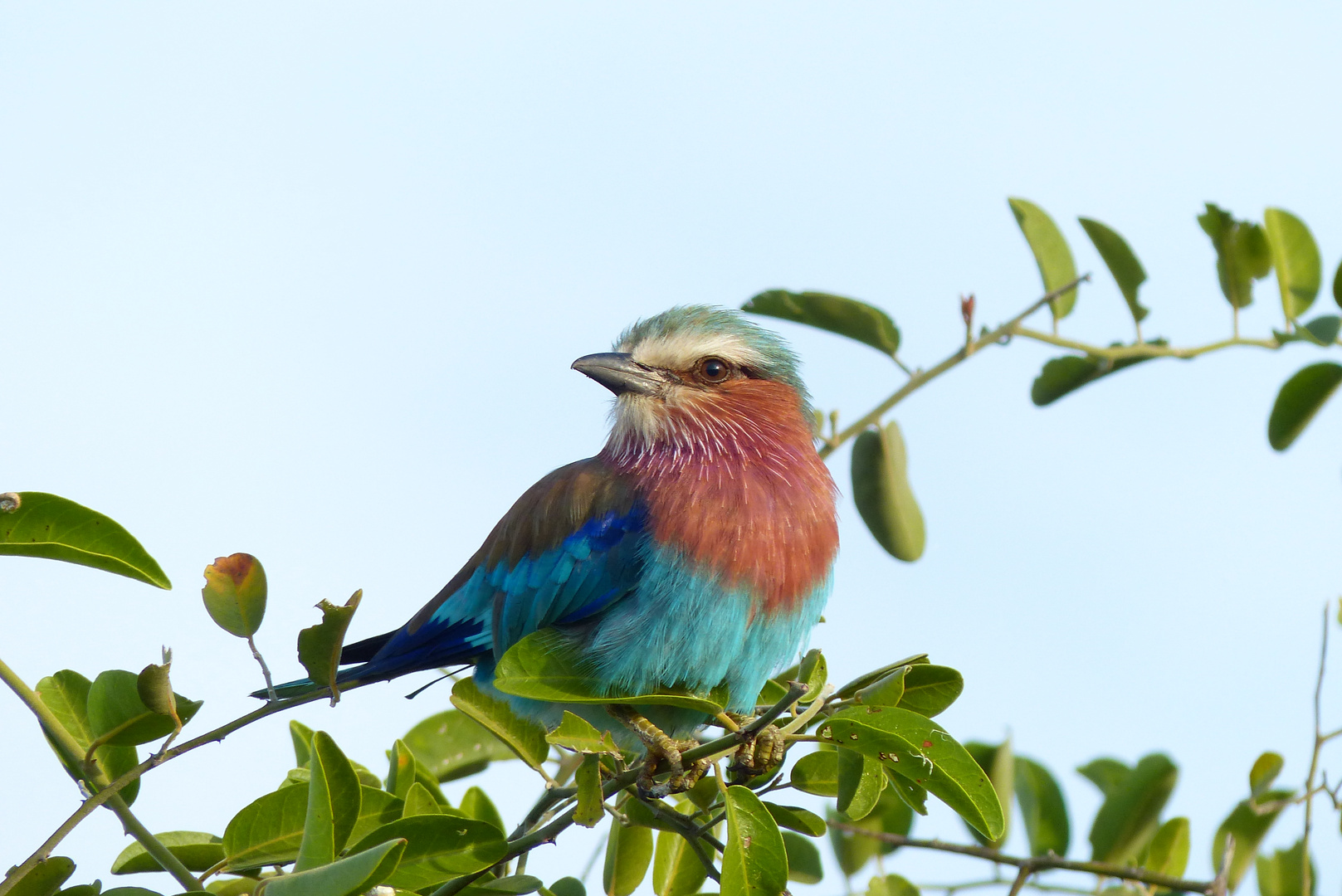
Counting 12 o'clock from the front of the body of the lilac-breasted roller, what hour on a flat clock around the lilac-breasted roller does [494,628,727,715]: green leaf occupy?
The green leaf is roughly at 2 o'clock from the lilac-breasted roller.

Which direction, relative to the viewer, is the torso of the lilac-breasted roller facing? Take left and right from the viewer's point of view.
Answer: facing the viewer and to the right of the viewer

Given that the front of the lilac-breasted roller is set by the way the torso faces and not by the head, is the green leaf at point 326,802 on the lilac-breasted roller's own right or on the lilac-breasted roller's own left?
on the lilac-breasted roller's own right

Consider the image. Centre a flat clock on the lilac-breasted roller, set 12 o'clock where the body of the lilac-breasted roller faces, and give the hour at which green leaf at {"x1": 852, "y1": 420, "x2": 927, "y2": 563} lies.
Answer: The green leaf is roughly at 10 o'clock from the lilac-breasted roller.

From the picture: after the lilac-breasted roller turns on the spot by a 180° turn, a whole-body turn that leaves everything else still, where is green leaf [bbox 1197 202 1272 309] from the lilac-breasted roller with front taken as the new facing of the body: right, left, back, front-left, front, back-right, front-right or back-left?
back-right

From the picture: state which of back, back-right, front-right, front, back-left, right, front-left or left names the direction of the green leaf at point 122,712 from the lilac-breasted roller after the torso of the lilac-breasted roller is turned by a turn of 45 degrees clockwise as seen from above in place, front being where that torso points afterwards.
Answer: front-right

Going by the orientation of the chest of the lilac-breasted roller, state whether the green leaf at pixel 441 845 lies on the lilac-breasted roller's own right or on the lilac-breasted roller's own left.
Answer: on the lilac-breasted roller's own right

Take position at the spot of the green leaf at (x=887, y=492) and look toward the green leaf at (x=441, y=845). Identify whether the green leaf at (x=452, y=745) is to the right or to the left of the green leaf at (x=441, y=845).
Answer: right

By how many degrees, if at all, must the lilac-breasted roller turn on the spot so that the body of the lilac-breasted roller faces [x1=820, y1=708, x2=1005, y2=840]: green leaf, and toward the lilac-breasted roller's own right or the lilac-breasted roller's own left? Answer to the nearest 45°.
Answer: approximately 45° to the lilac-breasted roller's own left

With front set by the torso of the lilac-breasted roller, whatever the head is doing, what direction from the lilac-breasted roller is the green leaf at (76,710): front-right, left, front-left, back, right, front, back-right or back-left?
right
